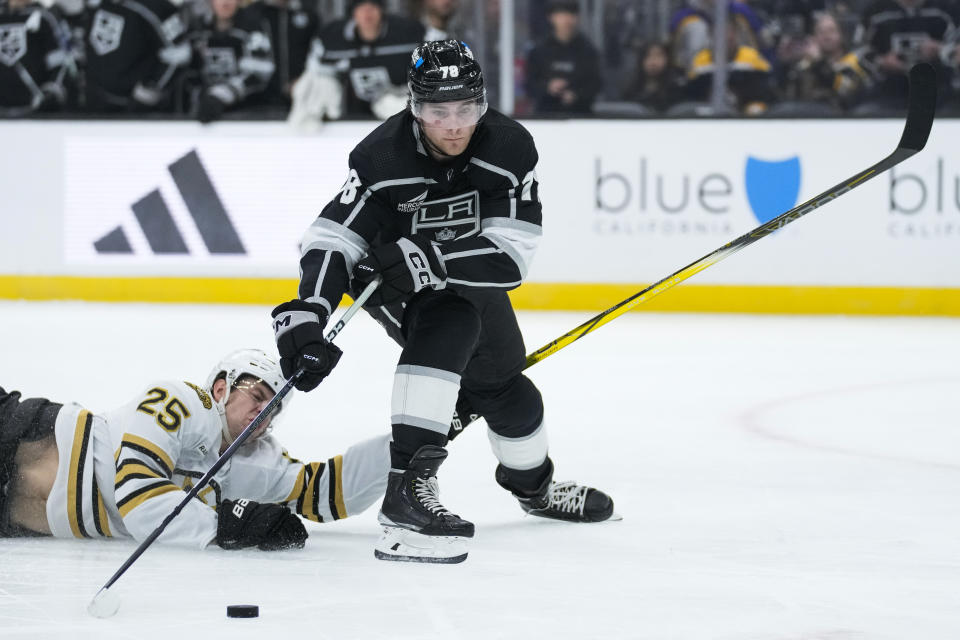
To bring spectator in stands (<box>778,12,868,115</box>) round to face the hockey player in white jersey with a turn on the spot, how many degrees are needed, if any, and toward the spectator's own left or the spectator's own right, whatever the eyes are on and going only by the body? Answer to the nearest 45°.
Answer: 0° — they already face them

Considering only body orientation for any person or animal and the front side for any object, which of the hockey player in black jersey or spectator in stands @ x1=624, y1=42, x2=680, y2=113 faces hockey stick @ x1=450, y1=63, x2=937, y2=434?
the spectator in stands

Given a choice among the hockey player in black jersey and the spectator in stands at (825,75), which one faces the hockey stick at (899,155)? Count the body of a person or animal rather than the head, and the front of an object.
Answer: the spectator in stands

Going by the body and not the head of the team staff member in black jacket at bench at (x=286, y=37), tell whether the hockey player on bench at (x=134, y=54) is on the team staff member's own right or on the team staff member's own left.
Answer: on the team staff member's own right

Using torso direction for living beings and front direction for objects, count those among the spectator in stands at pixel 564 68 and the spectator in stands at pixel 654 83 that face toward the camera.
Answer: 2

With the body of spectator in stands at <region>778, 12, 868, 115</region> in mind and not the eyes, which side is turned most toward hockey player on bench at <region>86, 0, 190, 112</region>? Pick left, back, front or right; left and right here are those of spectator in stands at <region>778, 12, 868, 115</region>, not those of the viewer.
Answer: right

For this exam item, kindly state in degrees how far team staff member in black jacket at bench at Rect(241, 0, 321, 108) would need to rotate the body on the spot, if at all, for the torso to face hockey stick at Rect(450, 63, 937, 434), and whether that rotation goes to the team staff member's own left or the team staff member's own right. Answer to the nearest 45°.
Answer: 0° — they already face it

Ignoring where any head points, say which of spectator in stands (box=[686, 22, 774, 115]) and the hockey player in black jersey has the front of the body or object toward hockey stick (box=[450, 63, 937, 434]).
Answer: the spectator in stands
